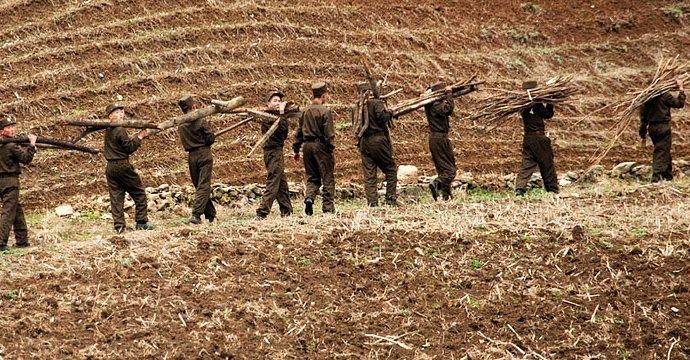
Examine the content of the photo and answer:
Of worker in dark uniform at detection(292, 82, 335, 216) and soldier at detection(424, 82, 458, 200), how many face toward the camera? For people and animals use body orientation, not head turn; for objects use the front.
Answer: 0

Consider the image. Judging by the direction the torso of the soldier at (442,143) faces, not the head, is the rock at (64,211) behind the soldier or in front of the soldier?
behind

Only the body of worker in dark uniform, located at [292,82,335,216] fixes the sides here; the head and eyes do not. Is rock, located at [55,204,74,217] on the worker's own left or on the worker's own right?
on the worker's own left

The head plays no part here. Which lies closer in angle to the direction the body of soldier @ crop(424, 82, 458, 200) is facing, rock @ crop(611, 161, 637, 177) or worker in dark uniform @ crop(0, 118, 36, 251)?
the rock

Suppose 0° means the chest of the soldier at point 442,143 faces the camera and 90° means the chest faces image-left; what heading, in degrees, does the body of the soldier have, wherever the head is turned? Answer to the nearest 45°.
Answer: approximately 270°

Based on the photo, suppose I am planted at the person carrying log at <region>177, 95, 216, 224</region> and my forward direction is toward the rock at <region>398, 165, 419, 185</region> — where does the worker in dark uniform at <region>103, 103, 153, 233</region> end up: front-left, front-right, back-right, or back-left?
back-left
